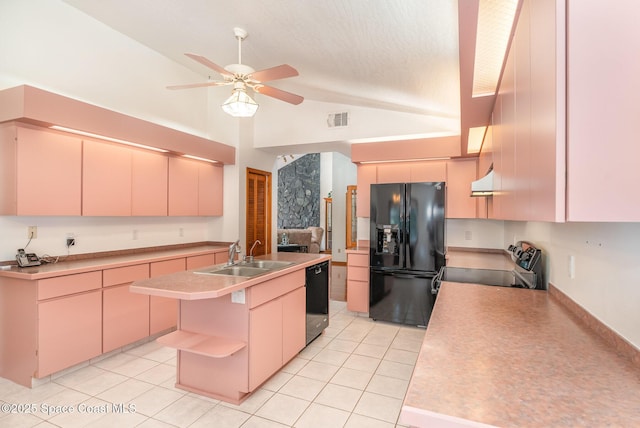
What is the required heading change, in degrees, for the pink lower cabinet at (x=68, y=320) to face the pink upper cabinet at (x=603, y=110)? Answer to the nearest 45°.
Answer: approximately 45° to its right

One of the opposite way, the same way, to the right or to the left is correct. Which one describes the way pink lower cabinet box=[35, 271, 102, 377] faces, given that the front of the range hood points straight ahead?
the opposite way

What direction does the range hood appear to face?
to the viewer's left

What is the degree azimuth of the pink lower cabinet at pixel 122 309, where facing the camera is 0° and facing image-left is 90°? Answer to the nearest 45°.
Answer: approximately 315°

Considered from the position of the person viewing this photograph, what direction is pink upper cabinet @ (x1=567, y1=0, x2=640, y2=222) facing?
facing to the left of the viewer

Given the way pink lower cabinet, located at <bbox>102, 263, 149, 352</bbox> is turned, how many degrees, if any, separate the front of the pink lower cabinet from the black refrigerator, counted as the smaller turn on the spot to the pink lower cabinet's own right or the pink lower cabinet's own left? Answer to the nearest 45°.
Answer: approximately 45° to the pink lower cabinet's own left

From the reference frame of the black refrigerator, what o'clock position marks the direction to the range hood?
The range hood is roughly at 11 o'clock from the black refrigerator.
